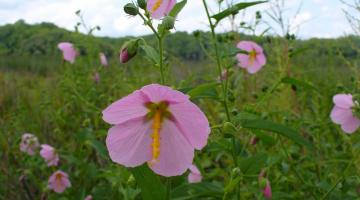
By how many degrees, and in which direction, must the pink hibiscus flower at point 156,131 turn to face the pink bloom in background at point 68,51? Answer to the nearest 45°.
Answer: approximately 180°

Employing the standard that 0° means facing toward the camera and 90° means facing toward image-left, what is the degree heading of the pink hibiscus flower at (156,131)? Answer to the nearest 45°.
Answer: approximately 0°

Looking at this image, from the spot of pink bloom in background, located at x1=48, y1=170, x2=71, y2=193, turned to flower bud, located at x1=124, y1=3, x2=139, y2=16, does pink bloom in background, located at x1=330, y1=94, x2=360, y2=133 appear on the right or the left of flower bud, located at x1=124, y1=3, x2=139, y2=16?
left

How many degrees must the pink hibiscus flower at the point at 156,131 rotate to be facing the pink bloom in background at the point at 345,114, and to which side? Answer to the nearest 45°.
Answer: approximately 135° to its left

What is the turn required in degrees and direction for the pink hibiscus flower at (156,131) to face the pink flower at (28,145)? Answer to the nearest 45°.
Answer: approximately 135° to its right
